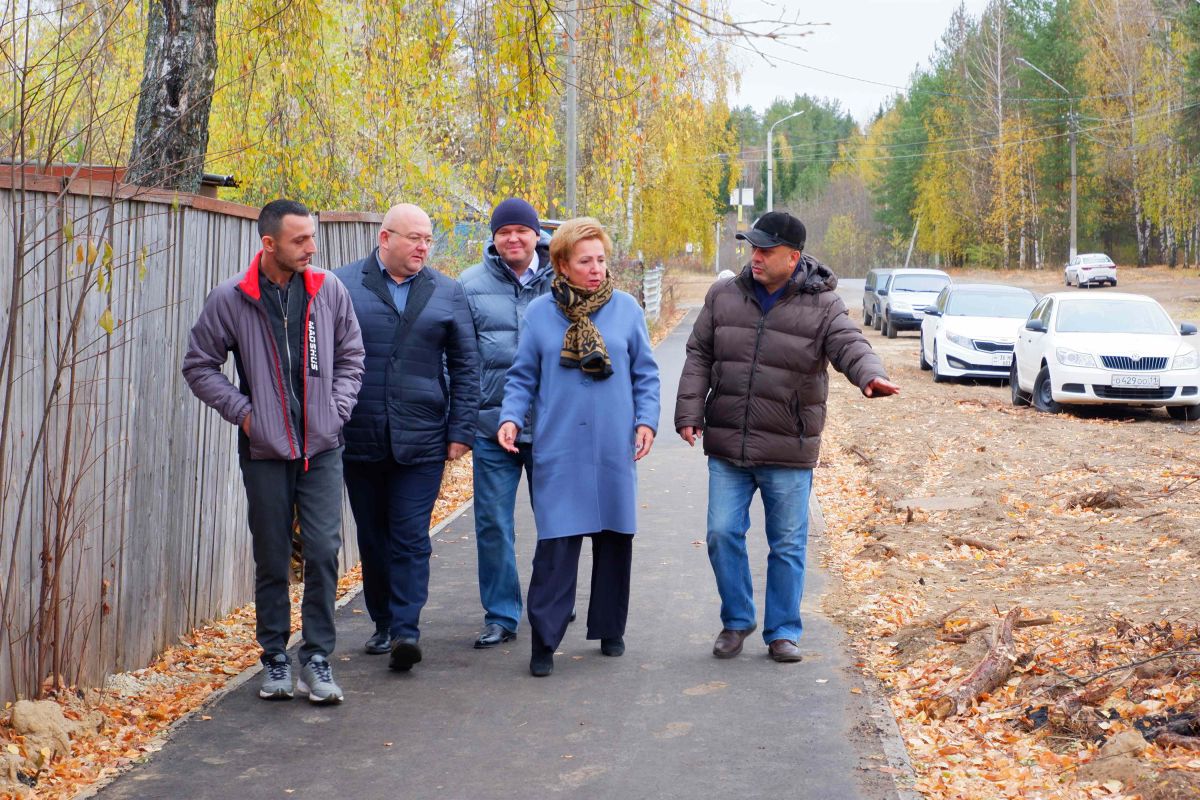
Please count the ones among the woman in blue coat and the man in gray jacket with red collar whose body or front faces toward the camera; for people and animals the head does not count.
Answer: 2

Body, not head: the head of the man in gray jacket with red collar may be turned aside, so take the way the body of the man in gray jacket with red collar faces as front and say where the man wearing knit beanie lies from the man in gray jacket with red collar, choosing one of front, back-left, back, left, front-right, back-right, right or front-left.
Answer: back-left

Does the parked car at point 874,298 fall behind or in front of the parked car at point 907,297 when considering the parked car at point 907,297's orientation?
behind

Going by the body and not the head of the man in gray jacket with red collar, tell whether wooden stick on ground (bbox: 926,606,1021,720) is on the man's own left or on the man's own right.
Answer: on the man's own left

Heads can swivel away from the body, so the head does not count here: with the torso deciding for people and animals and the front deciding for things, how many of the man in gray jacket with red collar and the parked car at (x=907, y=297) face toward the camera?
2

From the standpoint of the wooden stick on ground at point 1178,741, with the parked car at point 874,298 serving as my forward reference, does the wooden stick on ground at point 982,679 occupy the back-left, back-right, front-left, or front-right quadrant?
front-left

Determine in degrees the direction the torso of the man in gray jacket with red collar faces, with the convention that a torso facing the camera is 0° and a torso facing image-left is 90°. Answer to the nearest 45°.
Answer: approximately 0°

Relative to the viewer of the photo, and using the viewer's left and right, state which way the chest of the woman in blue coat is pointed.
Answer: facing the viewer

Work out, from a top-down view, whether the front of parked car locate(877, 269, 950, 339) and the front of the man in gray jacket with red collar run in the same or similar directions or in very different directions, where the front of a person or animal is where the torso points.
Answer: same or similar directions

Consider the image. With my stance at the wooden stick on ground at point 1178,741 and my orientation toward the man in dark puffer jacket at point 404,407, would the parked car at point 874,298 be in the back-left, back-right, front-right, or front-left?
front-right

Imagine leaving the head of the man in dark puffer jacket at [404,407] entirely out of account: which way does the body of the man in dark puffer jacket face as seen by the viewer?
toward the camera

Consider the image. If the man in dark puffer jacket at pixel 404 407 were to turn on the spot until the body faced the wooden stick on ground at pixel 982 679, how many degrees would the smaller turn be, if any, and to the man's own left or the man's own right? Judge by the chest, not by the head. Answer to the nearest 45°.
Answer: approximately 45° to the man's own left

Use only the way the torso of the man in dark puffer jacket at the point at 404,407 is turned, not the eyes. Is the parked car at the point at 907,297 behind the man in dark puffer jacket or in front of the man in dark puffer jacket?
behind

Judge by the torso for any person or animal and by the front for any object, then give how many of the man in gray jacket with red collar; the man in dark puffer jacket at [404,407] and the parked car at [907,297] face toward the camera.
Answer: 3

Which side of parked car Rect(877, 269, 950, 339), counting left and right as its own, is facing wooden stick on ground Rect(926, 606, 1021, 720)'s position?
front

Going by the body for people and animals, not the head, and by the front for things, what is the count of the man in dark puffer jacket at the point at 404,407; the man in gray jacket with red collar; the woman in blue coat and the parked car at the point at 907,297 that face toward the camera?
4

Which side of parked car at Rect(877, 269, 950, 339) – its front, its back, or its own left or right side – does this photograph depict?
front

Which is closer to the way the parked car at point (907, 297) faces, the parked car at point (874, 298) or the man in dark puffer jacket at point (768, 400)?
the man in dark puffer jacket
